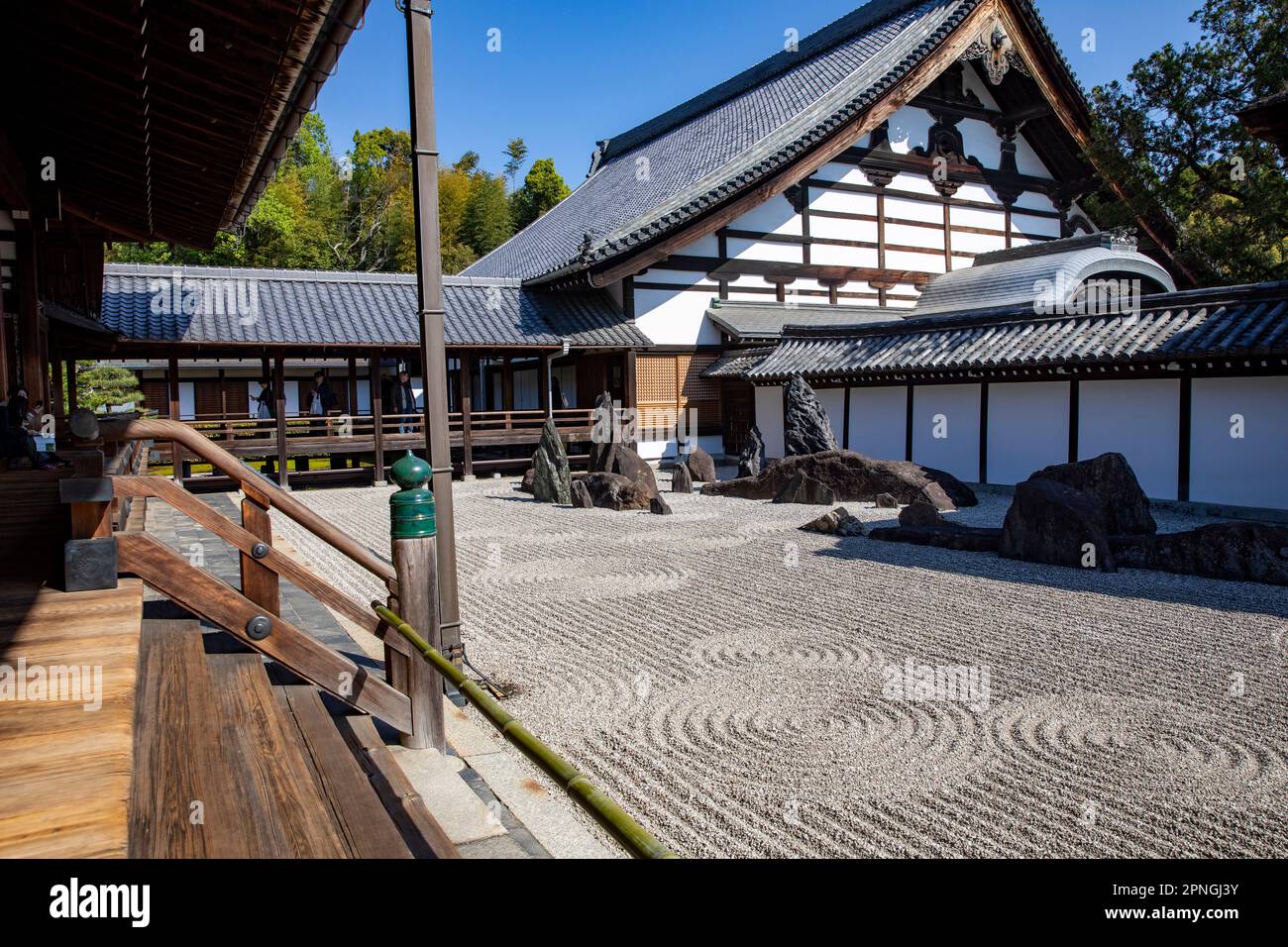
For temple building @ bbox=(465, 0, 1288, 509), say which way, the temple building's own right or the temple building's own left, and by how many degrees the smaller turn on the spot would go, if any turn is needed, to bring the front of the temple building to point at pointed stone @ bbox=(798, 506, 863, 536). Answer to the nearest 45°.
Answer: approximately 45° to the temple building's own right

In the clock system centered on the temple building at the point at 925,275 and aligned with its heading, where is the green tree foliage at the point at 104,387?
The green tree foliage is roughly at 4 o'clock from the temple building.

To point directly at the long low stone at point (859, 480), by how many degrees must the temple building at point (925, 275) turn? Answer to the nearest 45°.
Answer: approximately 45° to its right

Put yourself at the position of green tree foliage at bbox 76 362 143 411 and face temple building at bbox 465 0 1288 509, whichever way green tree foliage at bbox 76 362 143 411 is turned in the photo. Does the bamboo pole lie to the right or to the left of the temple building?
right

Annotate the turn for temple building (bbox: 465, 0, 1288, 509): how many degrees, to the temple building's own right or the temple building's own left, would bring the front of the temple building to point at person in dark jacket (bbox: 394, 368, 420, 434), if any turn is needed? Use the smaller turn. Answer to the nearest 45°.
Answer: approximately 135° to the temple building's own right

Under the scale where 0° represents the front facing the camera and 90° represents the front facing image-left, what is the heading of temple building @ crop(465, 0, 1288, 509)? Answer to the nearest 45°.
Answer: approximately 315°
